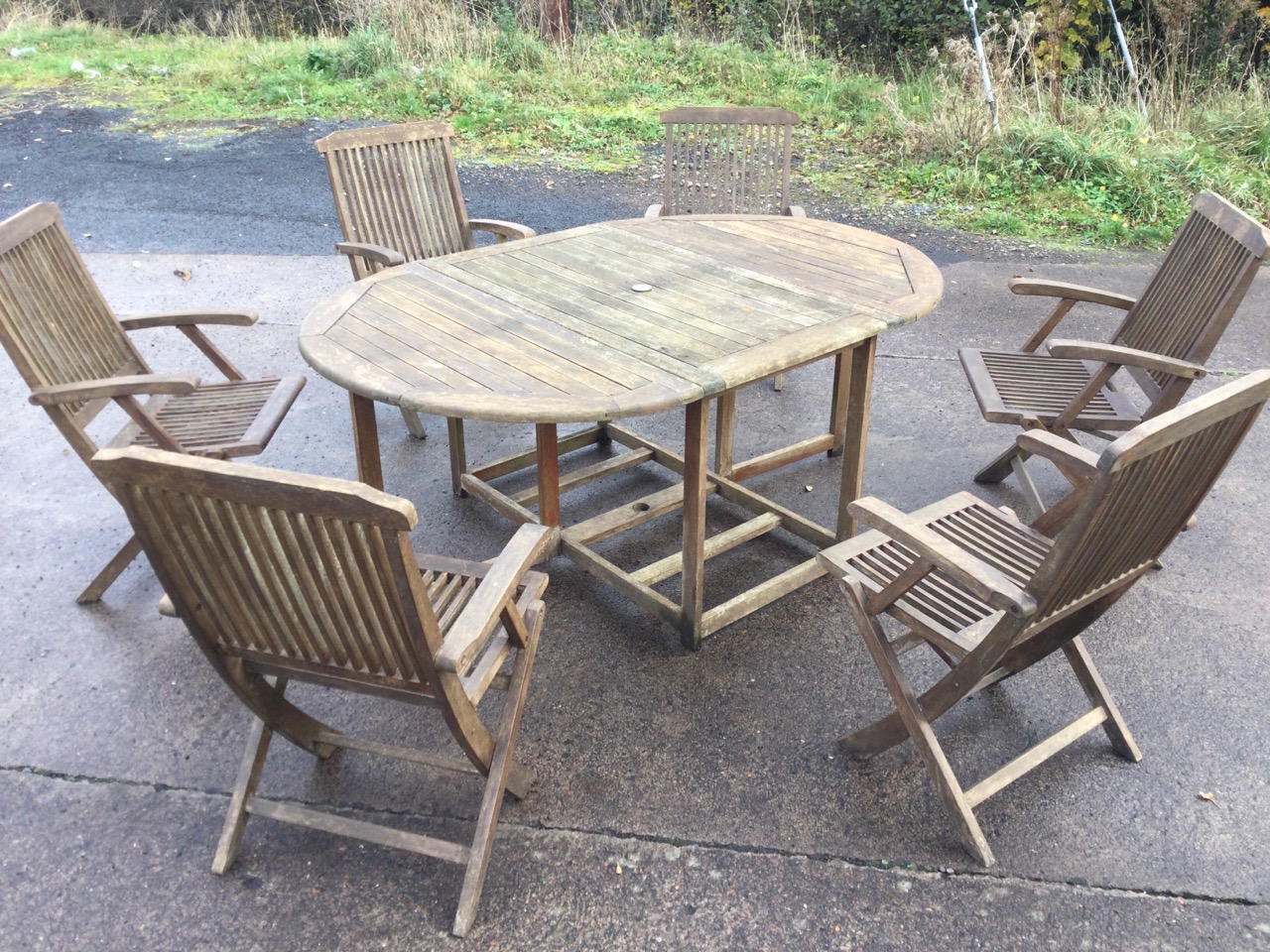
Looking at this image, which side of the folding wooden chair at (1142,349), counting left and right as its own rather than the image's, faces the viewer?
left

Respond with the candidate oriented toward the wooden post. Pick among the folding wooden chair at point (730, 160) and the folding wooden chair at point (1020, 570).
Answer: the folding wooden chair at point (1020, 570)

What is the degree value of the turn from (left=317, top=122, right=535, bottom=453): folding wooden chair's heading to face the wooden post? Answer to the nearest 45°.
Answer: approximately 135° to its left

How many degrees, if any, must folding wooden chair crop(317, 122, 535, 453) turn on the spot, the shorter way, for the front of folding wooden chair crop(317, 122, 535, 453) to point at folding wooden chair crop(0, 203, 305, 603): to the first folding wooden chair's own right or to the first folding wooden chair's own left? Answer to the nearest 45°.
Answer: approximately 90° to the first folding wooden chair's own right

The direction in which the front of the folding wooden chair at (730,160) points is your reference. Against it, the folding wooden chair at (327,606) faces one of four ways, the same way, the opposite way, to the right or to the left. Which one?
the opposite way

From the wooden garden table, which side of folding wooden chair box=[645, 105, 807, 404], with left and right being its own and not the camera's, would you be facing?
front

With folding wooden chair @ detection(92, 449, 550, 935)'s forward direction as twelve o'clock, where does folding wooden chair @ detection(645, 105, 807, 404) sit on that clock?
folding wooden chair @ detection(645, 105, 807, 404) is roughly at 12 o'clock from folding wooden chair @ detection(92, 449, 550, 935).

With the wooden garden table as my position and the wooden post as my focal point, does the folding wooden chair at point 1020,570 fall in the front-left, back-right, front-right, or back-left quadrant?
back-right

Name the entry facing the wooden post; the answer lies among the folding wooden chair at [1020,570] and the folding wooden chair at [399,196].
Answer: the folding wooden chair at [1020,570]

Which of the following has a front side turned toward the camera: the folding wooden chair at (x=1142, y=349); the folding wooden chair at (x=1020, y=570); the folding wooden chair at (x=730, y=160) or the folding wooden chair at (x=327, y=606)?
the folding wooden chair at (x=730, y=160)

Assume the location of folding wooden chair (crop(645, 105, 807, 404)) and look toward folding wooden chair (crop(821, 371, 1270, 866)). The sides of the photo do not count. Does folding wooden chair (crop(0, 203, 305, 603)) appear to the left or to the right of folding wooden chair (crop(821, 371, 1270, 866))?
right

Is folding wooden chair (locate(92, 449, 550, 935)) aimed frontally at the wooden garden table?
yes

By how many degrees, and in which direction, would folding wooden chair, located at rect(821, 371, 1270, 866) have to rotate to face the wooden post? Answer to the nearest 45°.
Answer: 0° — it already faces it
